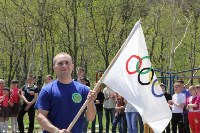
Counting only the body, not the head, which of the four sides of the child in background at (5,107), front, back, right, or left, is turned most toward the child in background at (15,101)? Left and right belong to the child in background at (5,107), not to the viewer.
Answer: left

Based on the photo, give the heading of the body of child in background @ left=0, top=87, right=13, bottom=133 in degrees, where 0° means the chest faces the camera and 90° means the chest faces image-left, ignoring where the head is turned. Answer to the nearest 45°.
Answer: approximately 0°

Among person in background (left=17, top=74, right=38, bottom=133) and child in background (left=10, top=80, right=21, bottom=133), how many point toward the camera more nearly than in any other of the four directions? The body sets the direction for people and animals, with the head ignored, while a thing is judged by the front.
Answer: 2

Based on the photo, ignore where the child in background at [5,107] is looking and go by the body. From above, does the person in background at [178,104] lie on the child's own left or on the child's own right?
on the child's own left

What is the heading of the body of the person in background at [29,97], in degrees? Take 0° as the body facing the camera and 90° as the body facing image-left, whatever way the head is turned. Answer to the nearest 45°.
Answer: approximately 0°

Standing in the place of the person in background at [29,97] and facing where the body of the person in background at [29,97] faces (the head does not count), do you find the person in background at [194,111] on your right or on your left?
on your left

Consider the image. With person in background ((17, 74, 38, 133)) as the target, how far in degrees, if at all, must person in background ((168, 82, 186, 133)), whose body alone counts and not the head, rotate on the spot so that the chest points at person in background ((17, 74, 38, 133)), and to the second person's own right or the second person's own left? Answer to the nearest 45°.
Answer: approximately 45° to the second person's own right

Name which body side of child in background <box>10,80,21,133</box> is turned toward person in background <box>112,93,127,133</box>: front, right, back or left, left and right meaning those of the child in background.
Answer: left
